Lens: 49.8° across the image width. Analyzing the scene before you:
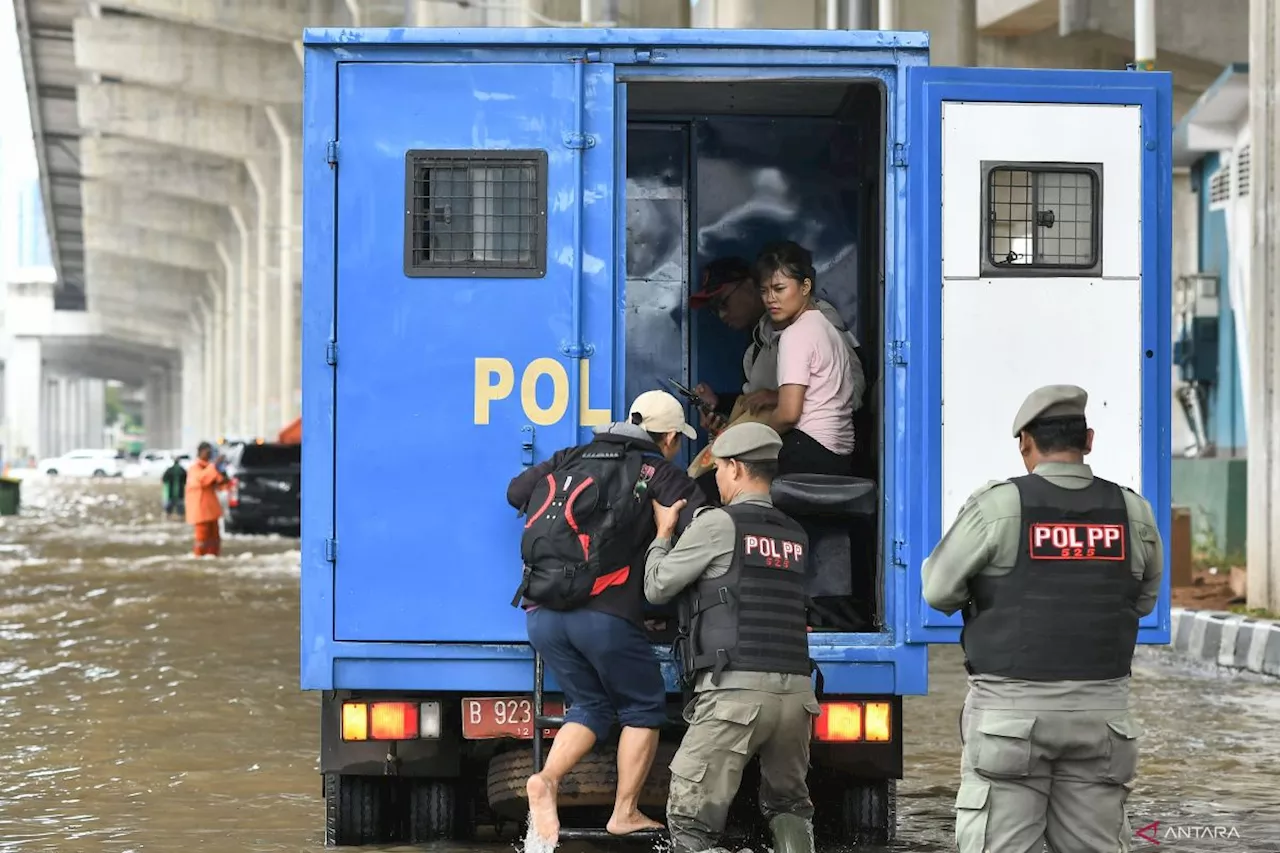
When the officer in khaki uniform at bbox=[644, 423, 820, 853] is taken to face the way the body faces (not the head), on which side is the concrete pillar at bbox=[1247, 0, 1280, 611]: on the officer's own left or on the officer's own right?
on the officer's own right

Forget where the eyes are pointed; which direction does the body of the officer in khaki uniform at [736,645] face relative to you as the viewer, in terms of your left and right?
facing away from the viewer and to the left of the viewer

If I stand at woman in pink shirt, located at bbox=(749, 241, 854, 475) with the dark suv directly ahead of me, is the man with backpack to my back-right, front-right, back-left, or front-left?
back-left

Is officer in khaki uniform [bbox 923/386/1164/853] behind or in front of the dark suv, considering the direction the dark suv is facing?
behind

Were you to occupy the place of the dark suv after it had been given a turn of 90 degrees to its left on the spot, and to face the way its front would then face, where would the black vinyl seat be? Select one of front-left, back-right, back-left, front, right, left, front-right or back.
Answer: left

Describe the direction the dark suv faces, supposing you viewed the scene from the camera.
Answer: facing away from the viewer

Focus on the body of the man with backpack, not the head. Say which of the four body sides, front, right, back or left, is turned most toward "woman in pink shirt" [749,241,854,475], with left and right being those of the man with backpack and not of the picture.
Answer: front

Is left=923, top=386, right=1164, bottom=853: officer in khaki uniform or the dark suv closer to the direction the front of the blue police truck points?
the dark suv

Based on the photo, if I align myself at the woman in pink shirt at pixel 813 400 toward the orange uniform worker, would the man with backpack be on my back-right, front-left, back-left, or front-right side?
back-left

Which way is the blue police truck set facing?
away from the camera

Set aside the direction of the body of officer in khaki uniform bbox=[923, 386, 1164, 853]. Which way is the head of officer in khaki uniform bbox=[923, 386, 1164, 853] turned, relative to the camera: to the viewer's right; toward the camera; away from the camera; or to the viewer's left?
away from the camera

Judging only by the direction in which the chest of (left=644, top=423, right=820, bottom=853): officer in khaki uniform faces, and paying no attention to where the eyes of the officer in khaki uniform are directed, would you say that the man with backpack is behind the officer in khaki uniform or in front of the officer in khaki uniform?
in front

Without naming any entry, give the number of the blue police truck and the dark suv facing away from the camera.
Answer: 2

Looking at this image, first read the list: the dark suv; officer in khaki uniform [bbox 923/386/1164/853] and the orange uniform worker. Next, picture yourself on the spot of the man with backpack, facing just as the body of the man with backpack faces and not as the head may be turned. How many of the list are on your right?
1
